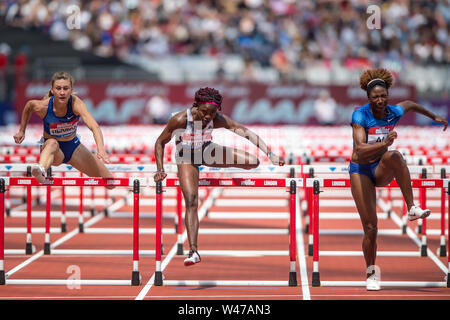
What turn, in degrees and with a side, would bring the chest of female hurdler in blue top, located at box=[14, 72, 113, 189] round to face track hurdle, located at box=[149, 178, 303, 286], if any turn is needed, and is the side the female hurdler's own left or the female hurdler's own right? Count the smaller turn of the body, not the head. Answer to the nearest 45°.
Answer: approximately 45° to the female hurdler's own left

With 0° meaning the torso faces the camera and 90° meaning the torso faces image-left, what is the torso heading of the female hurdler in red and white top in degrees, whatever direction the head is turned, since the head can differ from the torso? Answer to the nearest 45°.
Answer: approximately 0°

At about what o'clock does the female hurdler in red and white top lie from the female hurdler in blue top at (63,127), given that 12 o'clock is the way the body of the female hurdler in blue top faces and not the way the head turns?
The female hurdler in red and white top is roughly at 10 o'clock from the female hurdler in blue top.

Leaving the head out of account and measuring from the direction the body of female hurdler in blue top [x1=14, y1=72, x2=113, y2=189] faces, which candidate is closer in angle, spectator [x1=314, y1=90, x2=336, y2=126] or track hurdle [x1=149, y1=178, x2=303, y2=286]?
the track hurdle

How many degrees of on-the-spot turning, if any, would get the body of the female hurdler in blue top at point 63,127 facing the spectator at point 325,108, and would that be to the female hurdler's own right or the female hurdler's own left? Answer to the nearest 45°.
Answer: approximately 135° to the female hurdler's own left

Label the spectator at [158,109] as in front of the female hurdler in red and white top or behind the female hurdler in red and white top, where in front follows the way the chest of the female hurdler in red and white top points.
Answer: behind

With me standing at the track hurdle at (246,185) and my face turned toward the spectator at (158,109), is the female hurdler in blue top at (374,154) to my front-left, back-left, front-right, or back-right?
back-right

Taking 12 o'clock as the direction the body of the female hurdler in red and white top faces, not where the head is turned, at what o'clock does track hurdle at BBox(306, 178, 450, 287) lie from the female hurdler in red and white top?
The track hurdle is roughly at 9 o'clock from the female hurdler in red and white top.

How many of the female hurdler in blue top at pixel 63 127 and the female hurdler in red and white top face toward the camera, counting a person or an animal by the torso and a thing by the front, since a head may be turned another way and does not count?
2

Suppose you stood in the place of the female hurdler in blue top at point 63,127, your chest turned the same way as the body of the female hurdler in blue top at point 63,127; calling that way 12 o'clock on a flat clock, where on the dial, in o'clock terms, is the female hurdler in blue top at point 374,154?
the female hurdler in blue top at point 374,154 is roughly at 10 o'clock from the female hurdler in blue top at point 63,127.
